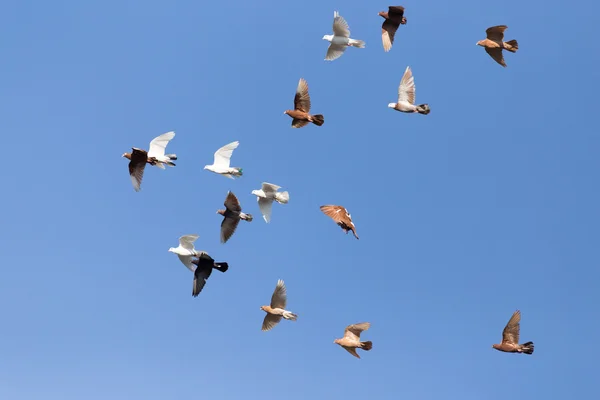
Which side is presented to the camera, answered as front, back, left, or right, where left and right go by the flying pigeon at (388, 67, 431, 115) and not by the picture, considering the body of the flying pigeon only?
left

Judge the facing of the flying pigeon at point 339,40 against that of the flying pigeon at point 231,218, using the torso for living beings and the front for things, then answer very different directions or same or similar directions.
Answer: same or similar directions

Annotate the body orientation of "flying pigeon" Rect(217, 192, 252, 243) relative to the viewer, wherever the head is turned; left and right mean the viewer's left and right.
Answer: facing to the left of the viewer

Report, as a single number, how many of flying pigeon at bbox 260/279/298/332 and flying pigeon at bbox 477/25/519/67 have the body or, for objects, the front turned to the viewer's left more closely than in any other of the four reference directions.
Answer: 2

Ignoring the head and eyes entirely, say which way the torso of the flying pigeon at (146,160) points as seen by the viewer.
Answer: to the viewer's left

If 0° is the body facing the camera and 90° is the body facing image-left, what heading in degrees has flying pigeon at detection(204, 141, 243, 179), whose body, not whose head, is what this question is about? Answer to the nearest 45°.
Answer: approximately 90°

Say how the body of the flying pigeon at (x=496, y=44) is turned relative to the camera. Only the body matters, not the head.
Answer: to the viewer's left

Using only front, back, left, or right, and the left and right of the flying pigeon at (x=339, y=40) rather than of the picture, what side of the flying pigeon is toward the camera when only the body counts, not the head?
left

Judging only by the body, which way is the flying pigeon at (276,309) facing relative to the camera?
to the viewer's left

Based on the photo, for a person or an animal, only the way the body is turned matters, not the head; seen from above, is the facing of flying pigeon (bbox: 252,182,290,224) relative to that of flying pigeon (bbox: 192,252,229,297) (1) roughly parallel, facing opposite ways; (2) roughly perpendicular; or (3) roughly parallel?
roughly parallel
